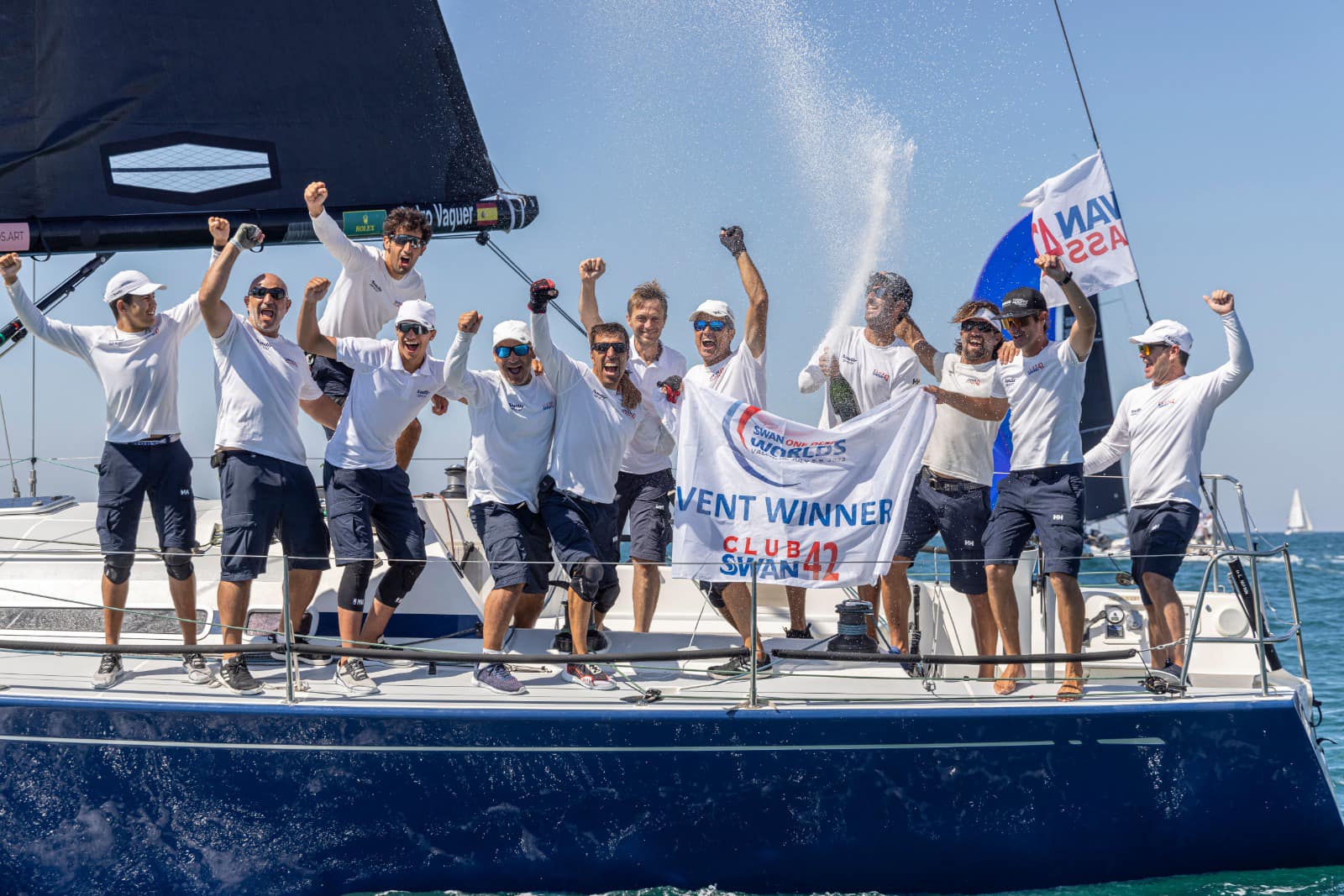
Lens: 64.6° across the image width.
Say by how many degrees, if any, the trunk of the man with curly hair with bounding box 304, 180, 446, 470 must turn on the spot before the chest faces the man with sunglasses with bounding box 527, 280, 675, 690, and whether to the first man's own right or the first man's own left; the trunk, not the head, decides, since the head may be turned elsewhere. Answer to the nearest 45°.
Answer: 0° — they already face them

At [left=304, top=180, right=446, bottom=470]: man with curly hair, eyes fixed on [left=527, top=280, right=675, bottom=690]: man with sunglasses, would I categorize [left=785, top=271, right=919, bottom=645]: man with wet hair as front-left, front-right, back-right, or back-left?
front-left

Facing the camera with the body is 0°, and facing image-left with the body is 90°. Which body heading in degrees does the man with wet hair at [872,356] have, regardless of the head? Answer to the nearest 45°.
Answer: approximately 45°

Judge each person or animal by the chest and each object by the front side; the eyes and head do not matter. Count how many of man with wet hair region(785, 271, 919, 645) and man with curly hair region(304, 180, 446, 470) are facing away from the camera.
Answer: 0

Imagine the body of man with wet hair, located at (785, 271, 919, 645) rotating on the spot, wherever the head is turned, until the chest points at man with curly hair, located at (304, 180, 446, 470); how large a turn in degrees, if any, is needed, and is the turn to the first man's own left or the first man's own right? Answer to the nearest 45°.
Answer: approximately 45° to the first man's own right

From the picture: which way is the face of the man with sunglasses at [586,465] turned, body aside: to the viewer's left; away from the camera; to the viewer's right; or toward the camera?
toward the camera

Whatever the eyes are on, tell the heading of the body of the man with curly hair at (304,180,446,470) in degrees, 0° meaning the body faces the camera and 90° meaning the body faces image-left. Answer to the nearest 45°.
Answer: approximately 315°

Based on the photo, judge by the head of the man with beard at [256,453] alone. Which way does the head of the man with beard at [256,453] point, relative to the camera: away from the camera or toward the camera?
toward the camera

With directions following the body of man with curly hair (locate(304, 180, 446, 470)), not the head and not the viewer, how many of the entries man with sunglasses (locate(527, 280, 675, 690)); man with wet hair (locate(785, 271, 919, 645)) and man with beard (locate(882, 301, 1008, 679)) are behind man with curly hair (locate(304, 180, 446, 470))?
0

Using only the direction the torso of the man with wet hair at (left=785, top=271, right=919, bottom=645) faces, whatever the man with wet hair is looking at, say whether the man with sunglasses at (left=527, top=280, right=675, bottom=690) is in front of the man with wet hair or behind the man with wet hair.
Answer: in front

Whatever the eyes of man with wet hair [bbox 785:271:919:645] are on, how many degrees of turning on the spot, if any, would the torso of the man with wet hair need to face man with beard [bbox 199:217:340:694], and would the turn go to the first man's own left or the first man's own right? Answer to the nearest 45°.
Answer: approximately 45° to the first man's own right
